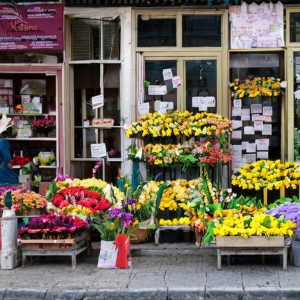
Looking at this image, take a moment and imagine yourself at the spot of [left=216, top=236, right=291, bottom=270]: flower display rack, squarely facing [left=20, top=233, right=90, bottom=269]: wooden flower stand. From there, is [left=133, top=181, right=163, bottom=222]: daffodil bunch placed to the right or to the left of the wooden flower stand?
right

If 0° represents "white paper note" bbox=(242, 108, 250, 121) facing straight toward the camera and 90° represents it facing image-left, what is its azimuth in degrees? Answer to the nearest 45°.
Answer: approximately 0°

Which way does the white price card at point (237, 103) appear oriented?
toward the camera

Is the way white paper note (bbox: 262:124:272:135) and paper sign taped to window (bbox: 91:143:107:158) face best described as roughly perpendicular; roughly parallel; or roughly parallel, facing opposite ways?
roughly parallel

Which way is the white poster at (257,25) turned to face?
toward the camera

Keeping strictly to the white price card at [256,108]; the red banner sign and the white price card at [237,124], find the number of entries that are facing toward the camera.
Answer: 3

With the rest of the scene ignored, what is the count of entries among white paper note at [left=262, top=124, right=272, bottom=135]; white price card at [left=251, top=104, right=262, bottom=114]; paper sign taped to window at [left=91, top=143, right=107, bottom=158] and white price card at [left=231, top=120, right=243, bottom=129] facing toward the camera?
4

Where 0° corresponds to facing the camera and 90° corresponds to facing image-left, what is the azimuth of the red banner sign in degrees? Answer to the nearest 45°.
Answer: approximately 0°

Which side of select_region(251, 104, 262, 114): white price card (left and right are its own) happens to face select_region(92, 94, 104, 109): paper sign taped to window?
right

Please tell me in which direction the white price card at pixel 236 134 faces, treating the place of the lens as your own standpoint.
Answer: facing the viewer
